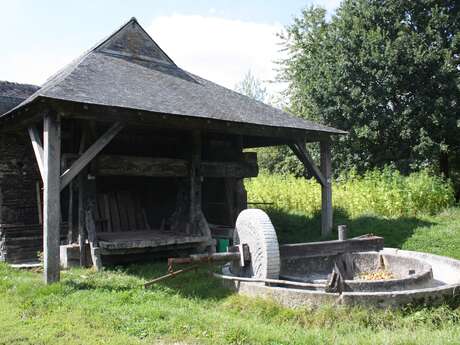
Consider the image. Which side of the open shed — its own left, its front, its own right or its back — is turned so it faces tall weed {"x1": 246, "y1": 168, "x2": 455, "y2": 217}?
left

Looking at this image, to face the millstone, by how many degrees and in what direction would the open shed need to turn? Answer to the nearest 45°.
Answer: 0° — it already faces it

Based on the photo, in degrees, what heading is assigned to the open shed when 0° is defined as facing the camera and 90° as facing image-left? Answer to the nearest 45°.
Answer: approximately 315°

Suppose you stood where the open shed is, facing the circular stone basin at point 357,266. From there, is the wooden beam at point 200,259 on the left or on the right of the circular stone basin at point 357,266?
right

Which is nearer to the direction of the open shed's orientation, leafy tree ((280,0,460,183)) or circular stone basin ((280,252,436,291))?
the circular stone basin

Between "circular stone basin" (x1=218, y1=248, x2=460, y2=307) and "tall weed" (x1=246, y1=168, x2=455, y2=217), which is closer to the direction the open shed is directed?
the circular stone basin

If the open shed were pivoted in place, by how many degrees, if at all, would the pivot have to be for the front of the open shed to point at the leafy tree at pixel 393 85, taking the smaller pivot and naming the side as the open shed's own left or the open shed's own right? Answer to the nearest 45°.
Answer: approximately 90° to the open shed's own left
